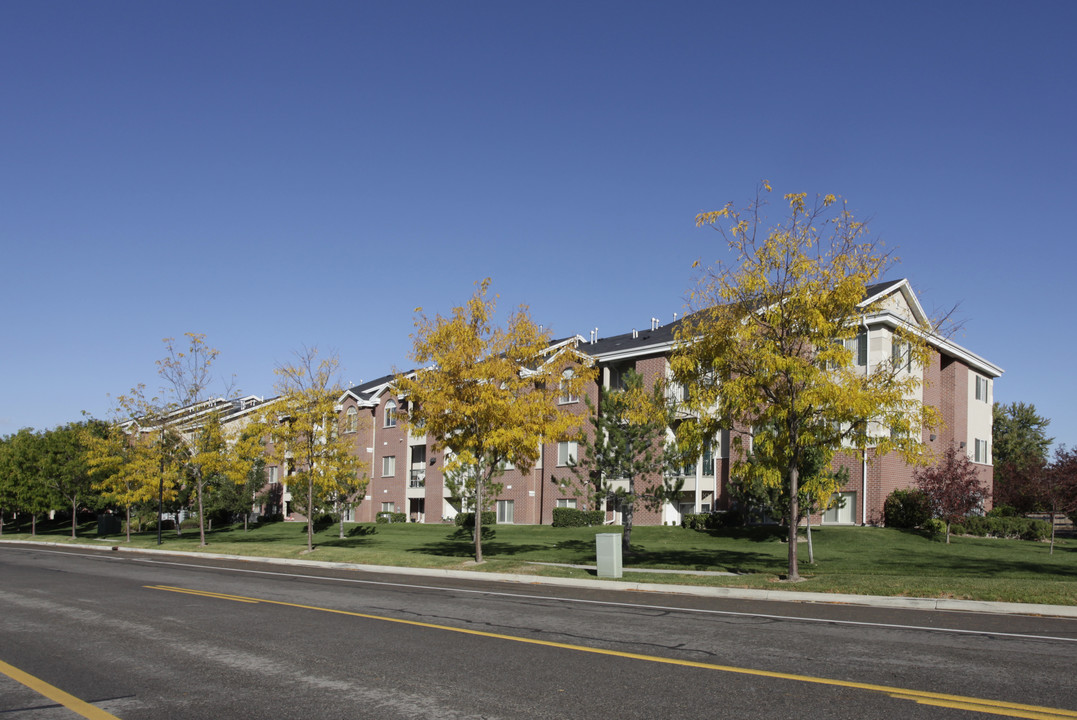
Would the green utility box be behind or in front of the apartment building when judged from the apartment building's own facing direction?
in front

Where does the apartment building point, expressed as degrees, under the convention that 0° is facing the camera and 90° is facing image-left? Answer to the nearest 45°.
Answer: approximately 45°

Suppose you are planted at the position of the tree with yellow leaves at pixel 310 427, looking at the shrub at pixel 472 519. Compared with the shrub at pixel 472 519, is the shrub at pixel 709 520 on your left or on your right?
right

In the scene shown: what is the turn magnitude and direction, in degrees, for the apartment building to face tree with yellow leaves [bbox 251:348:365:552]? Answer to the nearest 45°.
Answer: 0° — it already faces it

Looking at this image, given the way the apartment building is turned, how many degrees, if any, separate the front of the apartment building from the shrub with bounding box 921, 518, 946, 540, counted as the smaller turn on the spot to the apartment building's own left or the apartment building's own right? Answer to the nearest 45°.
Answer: approximately 45° to the apartment building's own left

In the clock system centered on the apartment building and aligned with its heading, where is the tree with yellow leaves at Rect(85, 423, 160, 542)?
The tree with yellow leaves is roughly at 1 o'clock from the apartment building.

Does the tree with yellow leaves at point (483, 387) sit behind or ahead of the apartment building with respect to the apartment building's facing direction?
ahead

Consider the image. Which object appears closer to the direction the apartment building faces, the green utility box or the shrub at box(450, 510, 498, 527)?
the green utility box
